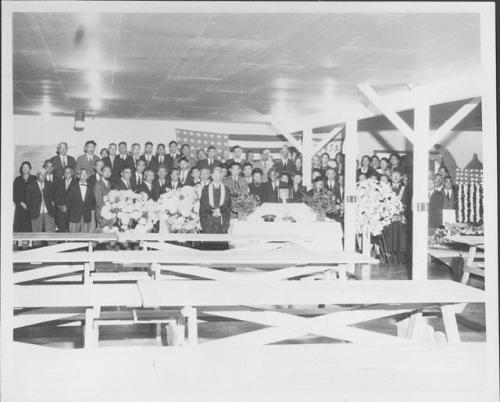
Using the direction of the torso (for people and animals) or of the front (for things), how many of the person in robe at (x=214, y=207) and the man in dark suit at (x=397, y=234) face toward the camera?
2

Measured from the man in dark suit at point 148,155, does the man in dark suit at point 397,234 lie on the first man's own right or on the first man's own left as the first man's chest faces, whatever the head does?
on the first man's own left

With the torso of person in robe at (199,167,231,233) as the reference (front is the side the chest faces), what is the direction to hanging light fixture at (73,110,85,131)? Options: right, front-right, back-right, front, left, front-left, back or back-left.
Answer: back-right

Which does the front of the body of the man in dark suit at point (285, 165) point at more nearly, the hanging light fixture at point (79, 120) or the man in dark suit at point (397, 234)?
the man in dark suit at point (397, 234)

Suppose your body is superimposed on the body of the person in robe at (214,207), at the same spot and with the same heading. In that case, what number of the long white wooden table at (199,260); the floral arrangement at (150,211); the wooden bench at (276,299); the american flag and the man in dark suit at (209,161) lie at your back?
2

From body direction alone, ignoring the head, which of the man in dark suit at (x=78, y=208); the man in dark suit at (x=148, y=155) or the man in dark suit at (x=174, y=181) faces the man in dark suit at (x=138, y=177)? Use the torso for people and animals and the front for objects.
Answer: the man in dark suit at (x=148, y=155)

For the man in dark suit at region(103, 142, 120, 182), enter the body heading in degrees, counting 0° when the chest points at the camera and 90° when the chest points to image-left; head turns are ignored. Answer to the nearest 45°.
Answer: approximately 0°

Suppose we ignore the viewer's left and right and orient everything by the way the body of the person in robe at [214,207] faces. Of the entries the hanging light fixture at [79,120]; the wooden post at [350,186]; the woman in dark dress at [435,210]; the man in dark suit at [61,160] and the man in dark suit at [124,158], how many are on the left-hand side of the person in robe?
2

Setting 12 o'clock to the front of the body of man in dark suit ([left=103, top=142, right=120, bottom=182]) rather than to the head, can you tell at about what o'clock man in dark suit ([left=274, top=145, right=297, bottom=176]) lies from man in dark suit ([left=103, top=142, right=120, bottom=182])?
man in dark suit ([left=274, top=145, right=297, bottom=176]) is roughly at 9 o'clock from man in dark suit ([left=103, top=142, right=120, bottom=182]).

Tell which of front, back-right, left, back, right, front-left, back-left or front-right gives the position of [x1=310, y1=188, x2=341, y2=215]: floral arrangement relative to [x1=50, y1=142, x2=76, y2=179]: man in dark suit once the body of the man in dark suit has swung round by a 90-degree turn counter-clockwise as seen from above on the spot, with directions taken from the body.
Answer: front-right

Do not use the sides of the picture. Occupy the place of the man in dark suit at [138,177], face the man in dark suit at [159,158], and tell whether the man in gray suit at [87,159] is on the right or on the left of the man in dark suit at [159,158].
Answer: left

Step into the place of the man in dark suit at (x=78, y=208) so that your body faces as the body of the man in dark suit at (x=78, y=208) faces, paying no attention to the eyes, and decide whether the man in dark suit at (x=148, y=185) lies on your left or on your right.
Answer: on your left
